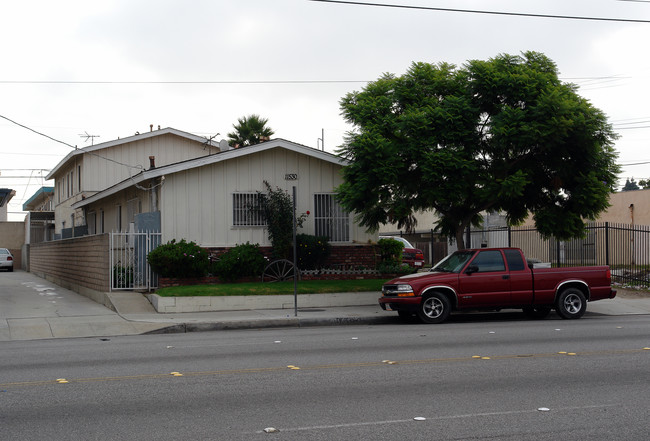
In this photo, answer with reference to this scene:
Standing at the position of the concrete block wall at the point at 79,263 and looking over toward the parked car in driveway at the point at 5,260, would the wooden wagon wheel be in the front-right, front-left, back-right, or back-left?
back-right

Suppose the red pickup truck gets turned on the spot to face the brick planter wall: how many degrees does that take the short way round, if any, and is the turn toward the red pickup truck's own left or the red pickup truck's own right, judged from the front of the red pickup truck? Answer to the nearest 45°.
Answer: approximately 90° to the red pickup truck's own right

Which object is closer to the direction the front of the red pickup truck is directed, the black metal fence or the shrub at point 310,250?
the shrub

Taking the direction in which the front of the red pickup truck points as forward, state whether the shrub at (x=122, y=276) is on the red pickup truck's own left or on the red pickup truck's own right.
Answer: on the red pickup truck's own right

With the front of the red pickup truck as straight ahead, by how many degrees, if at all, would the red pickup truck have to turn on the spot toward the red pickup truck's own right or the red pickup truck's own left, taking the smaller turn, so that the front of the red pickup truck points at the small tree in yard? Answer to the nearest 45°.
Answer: approximately 90° to the red pickup truck's own right

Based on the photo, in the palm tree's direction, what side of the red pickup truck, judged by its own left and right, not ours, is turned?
right

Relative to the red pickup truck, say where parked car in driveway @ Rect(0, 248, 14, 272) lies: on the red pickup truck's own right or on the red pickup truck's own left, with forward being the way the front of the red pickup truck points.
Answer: on the red pickup truck's own right

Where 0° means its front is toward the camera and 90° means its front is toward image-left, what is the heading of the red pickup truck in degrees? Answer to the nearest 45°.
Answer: approximately 45°

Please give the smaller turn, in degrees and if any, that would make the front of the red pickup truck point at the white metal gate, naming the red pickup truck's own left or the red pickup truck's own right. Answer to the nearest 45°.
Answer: approximately 45° to the red pickup truck's own right

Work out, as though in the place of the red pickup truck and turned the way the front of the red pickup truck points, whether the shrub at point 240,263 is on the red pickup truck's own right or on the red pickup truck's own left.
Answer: on the red pickup truck's own right

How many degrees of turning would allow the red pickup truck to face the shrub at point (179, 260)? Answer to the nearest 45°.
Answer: approximately 45° to its right
